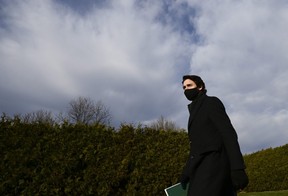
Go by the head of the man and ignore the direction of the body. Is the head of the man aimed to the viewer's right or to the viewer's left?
to the viewer's left

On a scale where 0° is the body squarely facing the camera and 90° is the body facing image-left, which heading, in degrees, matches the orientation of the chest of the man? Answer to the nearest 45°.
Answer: approximately 45°

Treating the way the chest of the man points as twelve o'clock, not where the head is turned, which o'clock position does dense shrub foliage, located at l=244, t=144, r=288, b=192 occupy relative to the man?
The dense shrub foliage is roughly at 5 o'clock from the man.

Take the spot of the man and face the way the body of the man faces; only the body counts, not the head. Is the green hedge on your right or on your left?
on your right
